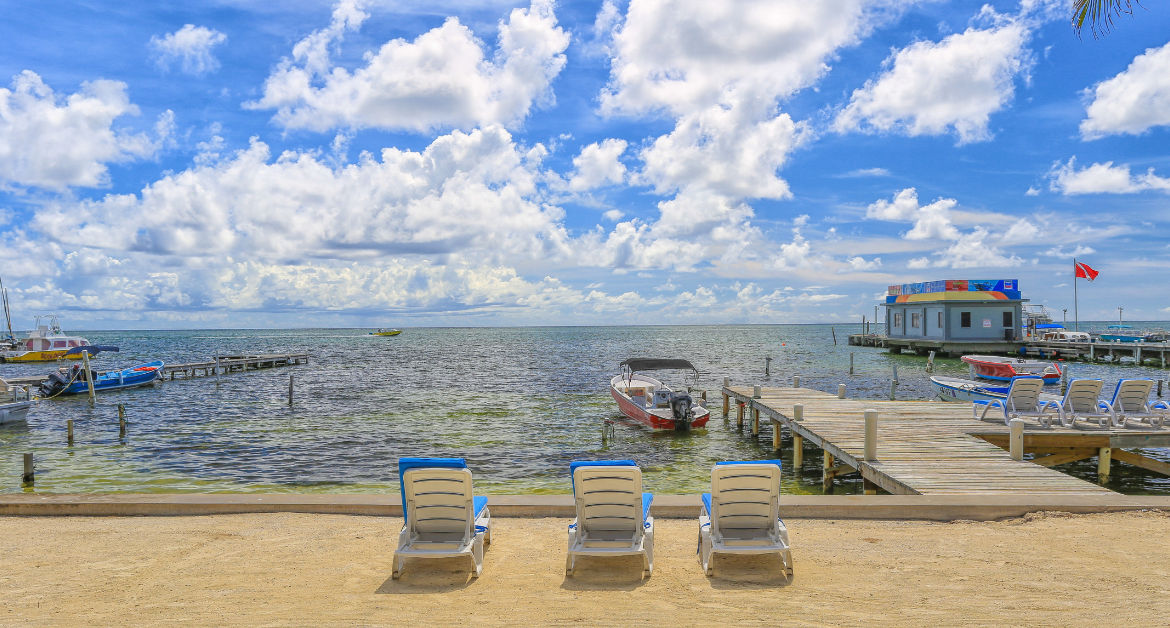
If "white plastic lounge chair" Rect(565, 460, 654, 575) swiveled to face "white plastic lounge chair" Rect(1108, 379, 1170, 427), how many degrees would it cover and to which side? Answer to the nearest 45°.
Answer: approximately 45° to its right

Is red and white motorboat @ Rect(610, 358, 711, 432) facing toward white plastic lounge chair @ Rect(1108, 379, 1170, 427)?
no

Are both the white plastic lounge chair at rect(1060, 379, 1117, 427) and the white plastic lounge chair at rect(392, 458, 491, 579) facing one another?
no

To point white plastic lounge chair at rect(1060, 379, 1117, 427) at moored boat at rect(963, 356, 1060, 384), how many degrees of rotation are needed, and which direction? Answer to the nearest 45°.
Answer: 0° — it already faces it

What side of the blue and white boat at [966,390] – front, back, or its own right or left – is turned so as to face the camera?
left

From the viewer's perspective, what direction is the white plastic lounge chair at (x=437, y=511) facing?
away from the camera

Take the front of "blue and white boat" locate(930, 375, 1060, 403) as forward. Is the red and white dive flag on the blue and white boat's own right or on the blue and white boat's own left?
on the blue and white boat's own right

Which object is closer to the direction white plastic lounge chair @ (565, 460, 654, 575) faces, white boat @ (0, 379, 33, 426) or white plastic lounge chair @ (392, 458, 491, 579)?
the white boat

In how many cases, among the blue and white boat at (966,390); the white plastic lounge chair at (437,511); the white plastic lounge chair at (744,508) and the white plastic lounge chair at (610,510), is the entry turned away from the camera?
3

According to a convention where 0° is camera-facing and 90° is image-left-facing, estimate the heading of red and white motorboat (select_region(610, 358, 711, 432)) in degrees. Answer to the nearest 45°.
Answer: approximately 135°

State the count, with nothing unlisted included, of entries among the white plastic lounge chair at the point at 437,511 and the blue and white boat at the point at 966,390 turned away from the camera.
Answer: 1

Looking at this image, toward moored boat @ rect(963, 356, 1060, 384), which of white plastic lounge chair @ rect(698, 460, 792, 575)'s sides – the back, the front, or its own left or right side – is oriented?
front

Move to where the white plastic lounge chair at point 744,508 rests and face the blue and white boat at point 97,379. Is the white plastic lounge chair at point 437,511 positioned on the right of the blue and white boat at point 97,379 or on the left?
left

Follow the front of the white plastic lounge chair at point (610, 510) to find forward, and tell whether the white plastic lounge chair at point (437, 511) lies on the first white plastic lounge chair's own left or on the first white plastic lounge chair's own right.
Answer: on the first white plastic lounge chair's own left

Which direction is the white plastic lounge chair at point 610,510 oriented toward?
away from the camera

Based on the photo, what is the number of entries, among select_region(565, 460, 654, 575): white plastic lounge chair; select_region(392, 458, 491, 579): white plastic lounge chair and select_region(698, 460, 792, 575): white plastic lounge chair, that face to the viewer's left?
0

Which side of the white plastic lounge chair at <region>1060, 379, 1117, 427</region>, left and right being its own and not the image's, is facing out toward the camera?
back

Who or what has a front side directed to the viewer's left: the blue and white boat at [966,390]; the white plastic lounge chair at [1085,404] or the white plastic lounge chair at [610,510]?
the blue and white boat

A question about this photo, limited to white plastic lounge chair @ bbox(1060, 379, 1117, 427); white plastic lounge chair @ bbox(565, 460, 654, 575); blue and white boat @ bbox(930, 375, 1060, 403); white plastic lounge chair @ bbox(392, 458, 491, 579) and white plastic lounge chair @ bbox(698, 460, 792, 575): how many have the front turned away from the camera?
4
